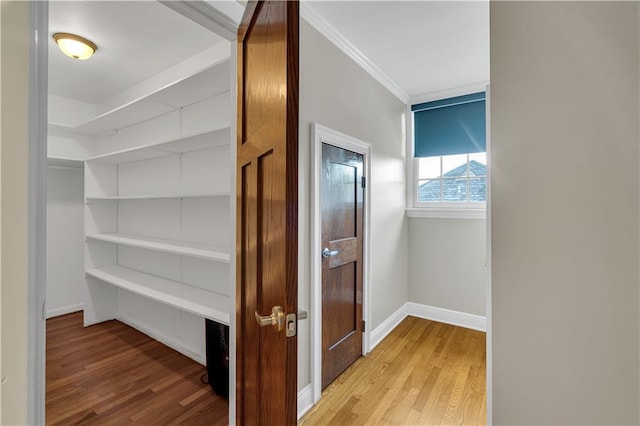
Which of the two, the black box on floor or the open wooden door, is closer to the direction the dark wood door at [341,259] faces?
the open wooden door

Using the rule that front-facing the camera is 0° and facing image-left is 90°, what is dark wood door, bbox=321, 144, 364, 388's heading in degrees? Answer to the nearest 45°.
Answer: approximately 315°

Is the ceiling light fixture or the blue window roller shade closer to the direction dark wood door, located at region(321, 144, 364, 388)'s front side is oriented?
the blue window roller shade

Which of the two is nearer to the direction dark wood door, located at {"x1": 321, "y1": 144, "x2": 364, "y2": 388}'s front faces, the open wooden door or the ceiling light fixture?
the open wooden door

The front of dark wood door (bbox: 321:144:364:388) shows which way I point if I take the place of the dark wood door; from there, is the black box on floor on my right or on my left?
on my right

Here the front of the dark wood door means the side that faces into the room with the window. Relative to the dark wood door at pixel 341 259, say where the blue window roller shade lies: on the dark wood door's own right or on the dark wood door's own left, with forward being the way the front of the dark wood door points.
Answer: on the dark wood door's own left

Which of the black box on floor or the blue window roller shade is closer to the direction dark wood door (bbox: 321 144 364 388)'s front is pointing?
the blue window roller shade

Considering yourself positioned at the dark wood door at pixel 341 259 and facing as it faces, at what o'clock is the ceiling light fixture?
The ceiling light fixture is roughly at 4 o'clock from the dark wood door.
